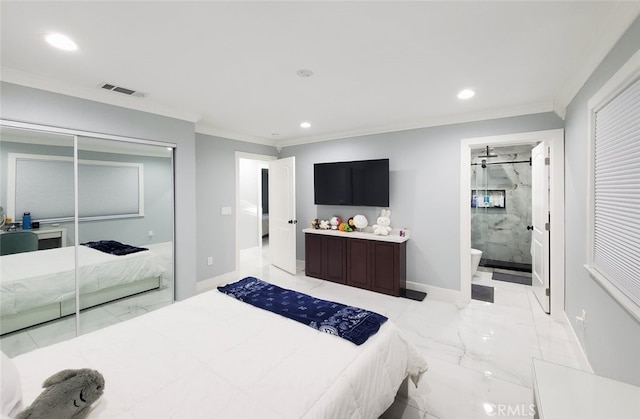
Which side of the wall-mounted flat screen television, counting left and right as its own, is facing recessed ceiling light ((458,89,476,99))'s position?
left

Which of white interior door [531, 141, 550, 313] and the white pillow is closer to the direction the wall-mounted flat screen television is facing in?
the white pillow

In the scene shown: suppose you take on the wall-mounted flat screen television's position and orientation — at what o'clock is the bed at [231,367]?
The bed is roughly at 11 o'clock from the wall-mounted flat screen television.

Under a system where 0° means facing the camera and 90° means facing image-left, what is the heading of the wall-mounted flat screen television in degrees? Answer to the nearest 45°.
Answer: approximately 45°

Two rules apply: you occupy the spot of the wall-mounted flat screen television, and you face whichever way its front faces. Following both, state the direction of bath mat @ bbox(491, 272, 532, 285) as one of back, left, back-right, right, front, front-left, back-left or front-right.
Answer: back-left

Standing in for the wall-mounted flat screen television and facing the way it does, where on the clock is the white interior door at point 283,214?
The white interior door is roughly at 2 o'clock from the wall-mounted flat screen television.

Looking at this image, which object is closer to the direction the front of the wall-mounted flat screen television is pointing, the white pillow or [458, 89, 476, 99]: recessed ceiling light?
the white pillow

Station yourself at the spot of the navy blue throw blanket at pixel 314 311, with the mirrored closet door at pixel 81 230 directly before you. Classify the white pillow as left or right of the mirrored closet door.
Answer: left

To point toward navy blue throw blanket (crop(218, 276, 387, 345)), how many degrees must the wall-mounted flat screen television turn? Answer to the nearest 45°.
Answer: approximately 45° to its left

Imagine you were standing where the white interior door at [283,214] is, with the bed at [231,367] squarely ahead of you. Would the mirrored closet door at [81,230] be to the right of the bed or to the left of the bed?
right

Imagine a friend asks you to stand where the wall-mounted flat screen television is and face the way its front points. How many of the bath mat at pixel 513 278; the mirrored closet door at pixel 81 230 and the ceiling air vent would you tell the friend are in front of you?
2
